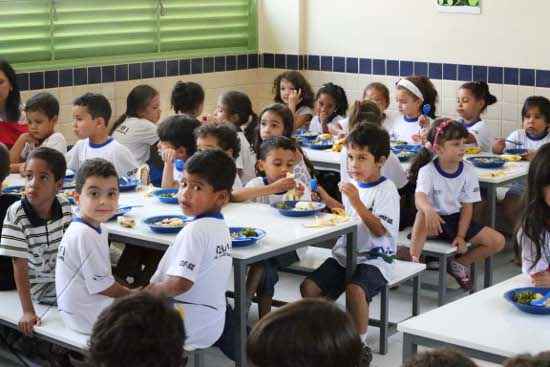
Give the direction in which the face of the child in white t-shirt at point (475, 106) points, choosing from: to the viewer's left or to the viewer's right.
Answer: to the viewer's left

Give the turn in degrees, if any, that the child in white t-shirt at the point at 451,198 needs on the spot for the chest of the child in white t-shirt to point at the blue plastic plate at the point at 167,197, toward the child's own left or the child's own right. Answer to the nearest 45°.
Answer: approximately 45° to the child's own right

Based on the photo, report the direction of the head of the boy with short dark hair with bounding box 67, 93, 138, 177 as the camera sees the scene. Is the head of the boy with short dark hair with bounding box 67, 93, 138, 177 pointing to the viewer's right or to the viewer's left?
to the viewer's left

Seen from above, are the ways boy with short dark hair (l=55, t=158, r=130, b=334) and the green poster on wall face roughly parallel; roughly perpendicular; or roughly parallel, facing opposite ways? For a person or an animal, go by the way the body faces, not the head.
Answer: roughly perpendicular

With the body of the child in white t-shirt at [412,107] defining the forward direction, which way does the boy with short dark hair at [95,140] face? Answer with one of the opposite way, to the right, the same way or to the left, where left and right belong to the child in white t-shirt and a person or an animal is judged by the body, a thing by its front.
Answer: the same way

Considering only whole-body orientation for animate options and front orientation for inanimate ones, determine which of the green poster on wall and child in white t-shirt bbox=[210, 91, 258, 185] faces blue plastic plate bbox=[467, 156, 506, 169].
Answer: the green poster on wall

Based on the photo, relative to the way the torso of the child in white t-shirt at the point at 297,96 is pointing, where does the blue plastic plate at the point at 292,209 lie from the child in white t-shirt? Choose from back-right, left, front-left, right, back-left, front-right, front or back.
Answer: front-left

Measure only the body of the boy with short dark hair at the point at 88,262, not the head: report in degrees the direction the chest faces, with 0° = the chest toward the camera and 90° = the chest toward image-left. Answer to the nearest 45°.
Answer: approximately 270°

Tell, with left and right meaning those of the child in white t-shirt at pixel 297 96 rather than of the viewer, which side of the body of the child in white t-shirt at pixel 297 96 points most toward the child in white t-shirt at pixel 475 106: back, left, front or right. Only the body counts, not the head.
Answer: left

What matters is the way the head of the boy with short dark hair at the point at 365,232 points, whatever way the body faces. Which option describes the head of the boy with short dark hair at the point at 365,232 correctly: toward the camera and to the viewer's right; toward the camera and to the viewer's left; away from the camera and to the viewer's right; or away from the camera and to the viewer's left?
toward the camera and to the viewer's left

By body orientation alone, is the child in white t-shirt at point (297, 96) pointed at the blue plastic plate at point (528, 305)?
no

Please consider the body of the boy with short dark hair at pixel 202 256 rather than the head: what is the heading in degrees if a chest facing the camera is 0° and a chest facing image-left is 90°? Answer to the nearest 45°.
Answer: approximately 135°

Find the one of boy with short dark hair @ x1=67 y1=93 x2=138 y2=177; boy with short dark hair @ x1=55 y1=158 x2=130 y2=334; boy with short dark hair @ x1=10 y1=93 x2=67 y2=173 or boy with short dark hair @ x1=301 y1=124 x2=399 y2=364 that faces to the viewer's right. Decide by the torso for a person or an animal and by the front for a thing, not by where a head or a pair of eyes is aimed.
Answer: boy with short dark hair @ x1=55 y1=158 x2=130 y2=334

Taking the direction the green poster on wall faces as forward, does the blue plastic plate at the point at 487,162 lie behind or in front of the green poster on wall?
in front

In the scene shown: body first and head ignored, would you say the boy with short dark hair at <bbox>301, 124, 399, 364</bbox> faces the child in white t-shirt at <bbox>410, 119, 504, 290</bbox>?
no
